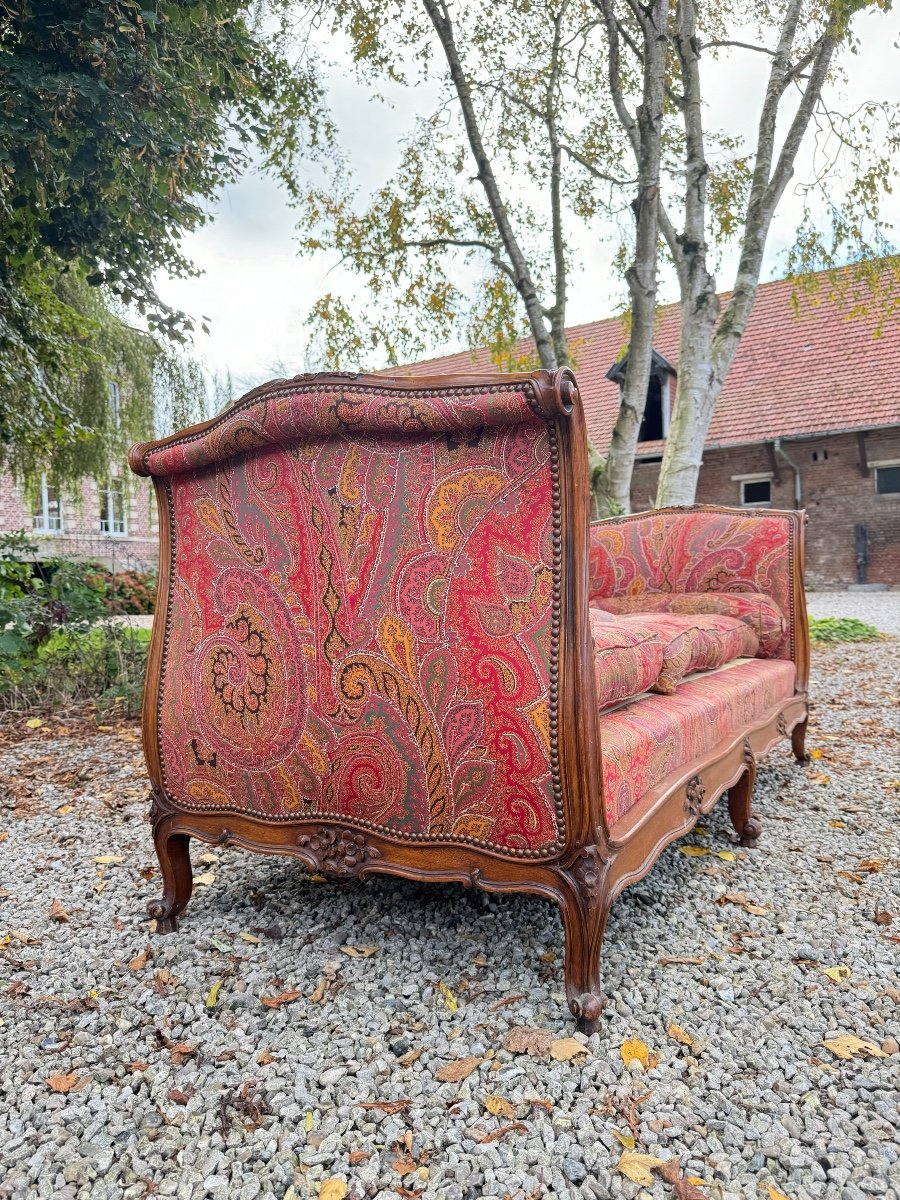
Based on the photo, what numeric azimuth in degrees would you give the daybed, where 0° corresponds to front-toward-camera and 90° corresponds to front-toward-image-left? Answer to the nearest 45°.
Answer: approximately 315°

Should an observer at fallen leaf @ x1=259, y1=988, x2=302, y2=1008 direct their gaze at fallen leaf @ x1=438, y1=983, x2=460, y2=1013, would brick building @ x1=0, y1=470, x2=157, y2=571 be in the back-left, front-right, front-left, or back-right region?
back-left
